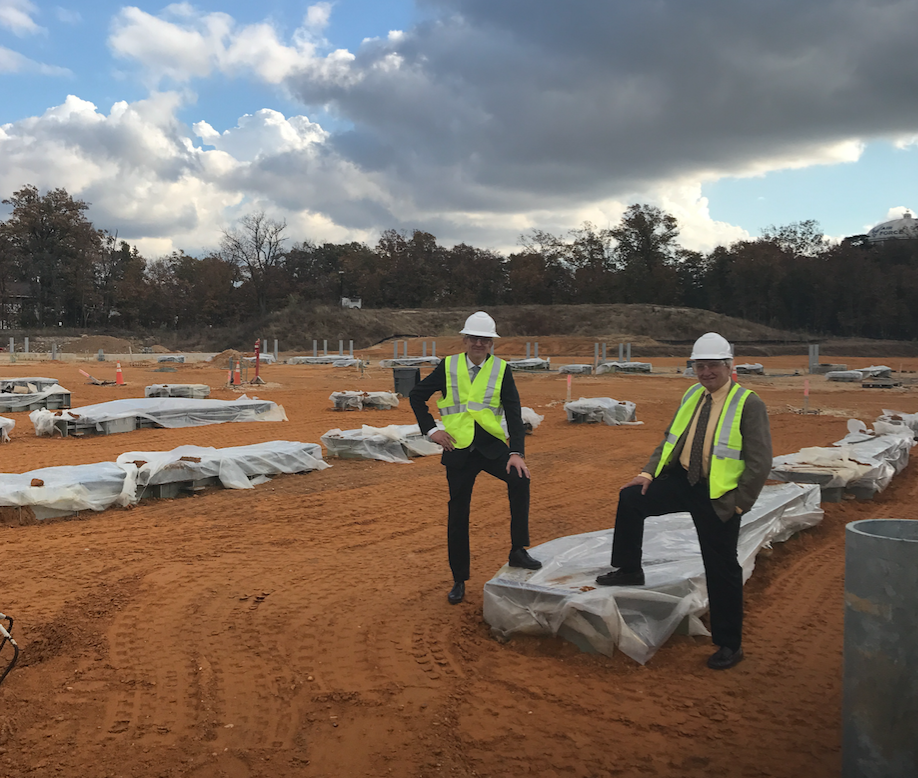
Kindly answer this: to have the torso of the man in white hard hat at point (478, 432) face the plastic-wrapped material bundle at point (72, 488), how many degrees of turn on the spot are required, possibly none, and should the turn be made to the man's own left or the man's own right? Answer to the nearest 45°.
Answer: approximately 135° to the man's own right

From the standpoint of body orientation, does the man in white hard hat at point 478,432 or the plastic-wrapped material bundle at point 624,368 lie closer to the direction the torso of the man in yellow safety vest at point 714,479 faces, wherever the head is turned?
the man in white hard hat

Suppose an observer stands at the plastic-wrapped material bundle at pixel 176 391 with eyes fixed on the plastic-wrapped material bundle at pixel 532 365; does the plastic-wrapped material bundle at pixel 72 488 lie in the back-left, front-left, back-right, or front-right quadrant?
back-right

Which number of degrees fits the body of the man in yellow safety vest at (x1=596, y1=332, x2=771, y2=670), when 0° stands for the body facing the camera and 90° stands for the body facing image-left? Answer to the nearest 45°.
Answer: approximately 45°

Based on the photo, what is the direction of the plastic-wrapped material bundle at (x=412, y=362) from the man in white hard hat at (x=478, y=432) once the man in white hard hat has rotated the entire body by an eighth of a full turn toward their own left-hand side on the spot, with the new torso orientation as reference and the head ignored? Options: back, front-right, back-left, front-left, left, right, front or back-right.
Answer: back-left

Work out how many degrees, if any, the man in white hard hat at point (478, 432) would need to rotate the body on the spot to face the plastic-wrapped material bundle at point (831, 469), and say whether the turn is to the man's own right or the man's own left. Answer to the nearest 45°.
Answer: approximately 135° to the man's own left

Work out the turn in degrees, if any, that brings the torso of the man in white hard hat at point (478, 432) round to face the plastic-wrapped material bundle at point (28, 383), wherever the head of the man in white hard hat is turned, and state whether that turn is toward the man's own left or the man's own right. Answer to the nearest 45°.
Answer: approximately 135° to the man's own right

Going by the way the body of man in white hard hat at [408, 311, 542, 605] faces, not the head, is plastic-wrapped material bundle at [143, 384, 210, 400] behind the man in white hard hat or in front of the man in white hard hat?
behind

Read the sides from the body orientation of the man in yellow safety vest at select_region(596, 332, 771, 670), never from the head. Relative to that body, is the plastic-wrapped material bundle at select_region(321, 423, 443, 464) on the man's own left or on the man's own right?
on the man's own right

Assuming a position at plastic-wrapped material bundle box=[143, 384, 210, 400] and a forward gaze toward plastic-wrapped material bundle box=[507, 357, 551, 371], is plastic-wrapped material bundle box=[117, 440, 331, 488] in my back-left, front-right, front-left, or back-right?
back-right

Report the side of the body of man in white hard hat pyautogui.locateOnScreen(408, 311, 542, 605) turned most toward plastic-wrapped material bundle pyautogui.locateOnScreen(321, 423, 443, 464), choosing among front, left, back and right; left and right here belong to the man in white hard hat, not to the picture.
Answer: back

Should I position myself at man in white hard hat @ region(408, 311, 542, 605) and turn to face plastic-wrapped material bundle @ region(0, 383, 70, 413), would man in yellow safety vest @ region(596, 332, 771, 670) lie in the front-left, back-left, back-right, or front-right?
back-right
